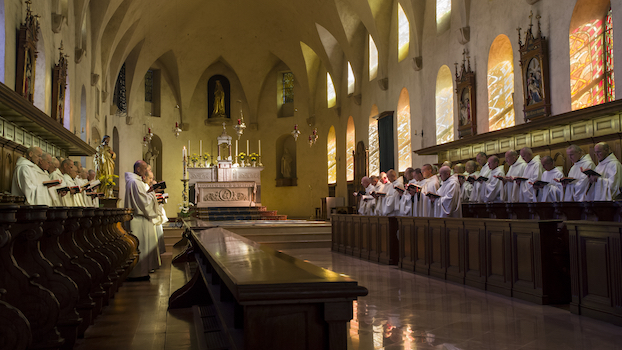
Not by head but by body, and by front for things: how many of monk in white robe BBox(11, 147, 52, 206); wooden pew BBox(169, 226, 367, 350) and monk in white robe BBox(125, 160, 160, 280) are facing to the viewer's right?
2

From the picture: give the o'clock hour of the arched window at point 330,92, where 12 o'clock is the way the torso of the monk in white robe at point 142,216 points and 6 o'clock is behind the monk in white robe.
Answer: The arched window is roughly at 10 o'clock from the monk in white robe.

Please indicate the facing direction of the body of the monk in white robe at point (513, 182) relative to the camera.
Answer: to the viewer's left

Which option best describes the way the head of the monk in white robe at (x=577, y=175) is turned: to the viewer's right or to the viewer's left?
to the viewer's left

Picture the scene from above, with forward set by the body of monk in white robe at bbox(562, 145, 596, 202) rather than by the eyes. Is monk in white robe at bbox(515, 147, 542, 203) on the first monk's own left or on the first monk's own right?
on the first monk's own right

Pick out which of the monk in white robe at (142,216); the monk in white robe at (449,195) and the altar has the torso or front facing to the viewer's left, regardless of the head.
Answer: the monk in white robe at (449,195)

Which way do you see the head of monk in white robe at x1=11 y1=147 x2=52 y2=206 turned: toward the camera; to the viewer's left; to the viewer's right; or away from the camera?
to the viewer's right

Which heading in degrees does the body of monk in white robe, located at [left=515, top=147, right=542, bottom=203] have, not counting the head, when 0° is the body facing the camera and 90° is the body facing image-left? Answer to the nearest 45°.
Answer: approximately 90°

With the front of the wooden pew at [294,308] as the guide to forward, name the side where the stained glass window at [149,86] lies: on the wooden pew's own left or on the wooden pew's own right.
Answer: on the wooden pew's own right

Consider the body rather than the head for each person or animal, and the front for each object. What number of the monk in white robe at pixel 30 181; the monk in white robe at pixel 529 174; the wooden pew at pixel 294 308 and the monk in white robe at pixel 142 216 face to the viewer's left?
1

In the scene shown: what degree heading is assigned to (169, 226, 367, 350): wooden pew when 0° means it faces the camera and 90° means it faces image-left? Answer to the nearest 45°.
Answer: approximately 270°

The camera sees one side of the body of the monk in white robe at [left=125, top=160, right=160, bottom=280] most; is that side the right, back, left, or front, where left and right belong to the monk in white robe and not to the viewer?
right
